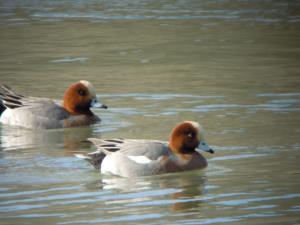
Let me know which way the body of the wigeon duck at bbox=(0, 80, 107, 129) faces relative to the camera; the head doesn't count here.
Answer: to the viewer's right

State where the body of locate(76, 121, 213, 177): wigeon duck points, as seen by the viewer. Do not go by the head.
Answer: to the viewer's right

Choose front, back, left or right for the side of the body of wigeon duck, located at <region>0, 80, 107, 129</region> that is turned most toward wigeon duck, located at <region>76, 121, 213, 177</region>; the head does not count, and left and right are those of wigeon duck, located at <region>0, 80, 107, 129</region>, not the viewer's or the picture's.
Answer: right

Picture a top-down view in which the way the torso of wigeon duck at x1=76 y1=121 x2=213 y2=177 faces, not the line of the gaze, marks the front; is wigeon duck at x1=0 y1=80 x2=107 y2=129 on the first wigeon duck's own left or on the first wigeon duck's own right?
on the first wigeon duck's own left

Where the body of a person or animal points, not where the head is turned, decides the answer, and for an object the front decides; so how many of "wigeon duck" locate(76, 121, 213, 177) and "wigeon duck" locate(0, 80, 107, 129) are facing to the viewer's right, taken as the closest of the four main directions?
2

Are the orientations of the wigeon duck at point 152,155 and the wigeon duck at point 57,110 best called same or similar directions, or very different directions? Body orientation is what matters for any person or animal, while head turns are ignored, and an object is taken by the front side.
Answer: same or similar directions
